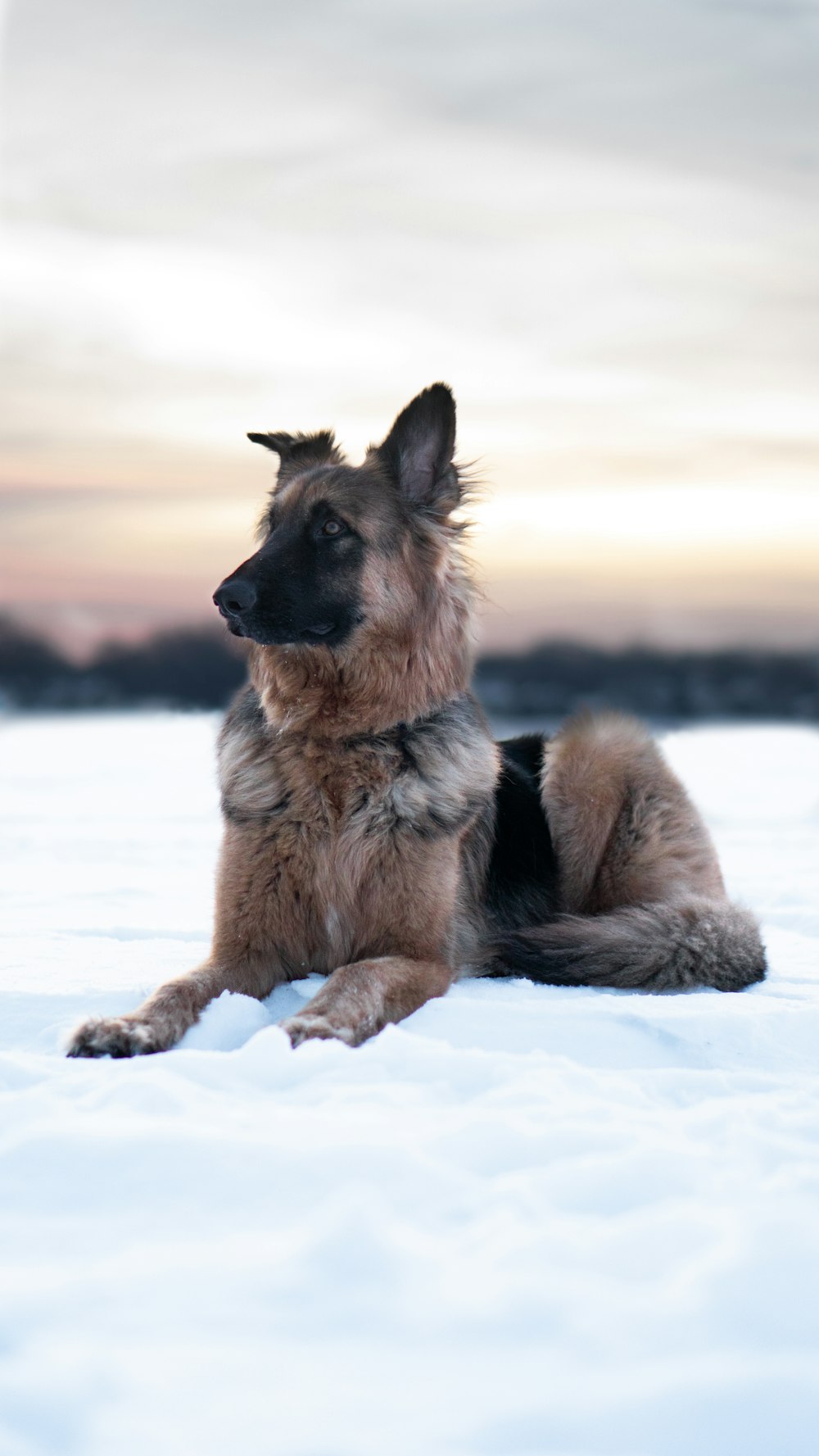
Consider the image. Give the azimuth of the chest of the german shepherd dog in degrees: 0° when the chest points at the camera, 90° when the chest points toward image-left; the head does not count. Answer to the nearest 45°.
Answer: approximately 45°
